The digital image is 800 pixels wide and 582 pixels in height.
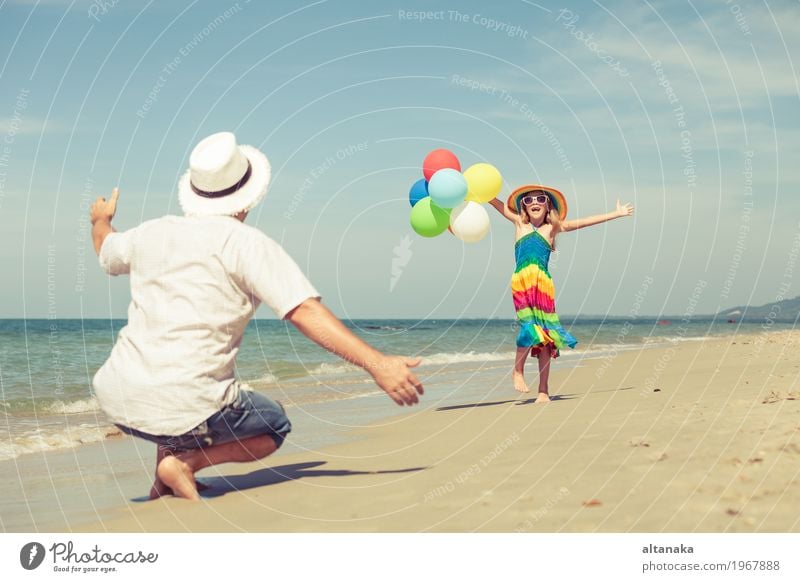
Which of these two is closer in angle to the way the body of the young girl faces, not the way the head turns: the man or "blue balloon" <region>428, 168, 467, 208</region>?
the man

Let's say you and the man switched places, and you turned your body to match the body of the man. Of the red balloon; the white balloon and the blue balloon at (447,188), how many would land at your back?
0

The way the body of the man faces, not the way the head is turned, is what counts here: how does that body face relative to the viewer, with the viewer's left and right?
facing away from the viewer and to the right of the viewer

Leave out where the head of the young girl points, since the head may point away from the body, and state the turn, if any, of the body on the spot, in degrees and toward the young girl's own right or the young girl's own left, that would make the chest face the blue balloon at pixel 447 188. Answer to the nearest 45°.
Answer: approximately 45° to the young girl's own right

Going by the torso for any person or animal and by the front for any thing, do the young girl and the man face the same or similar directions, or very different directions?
very different directions

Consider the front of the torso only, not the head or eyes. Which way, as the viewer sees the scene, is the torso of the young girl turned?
toward the camera

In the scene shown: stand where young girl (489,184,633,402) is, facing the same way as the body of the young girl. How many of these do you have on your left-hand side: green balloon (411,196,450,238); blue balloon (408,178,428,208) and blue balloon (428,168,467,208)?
0

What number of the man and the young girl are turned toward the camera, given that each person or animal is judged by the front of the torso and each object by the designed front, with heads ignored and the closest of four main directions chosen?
1

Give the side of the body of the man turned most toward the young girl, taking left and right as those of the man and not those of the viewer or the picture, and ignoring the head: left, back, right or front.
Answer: front

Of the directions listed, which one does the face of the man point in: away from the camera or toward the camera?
away from the camera

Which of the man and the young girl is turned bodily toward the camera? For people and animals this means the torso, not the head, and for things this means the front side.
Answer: the young girl

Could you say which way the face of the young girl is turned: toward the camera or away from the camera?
toward the camera
